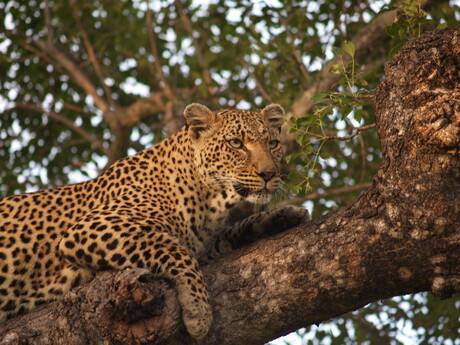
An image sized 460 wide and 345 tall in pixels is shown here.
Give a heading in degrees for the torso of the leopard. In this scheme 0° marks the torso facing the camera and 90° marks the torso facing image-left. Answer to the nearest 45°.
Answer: approximately 270°
